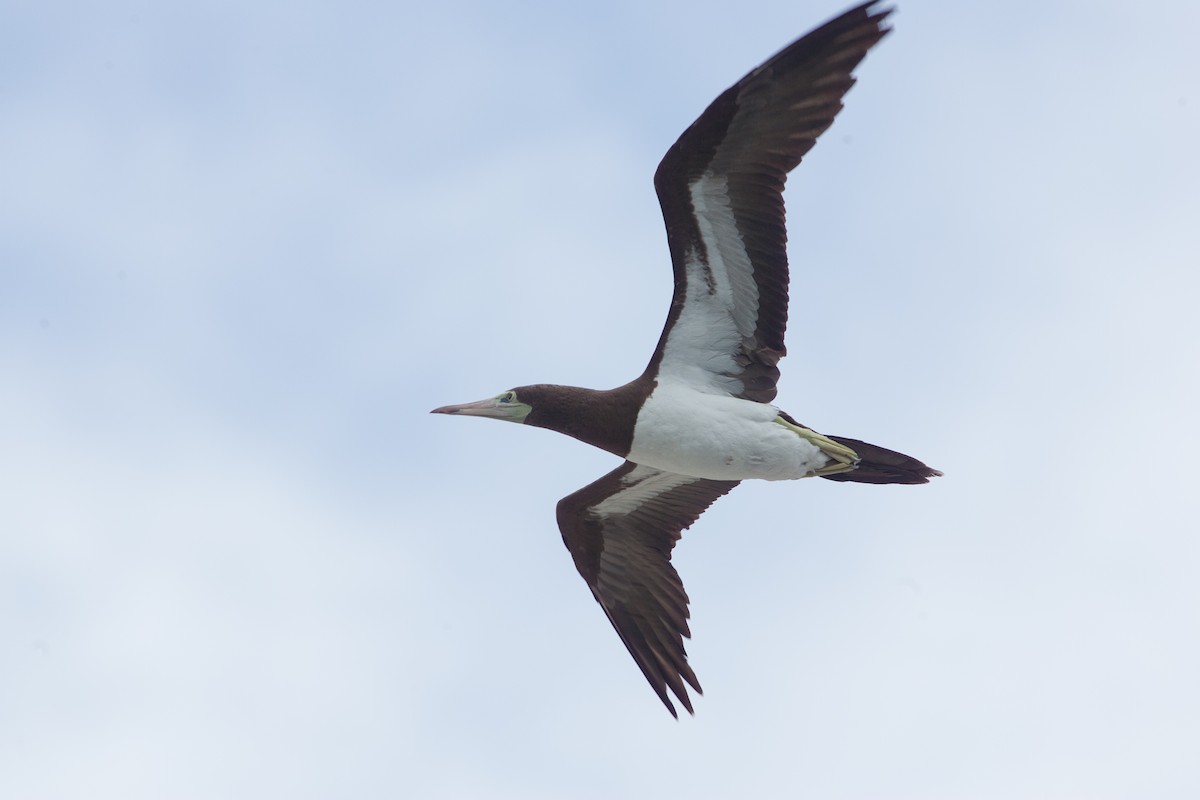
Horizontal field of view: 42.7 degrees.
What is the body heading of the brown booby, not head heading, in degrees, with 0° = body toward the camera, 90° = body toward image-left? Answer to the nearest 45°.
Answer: approximately 90°
